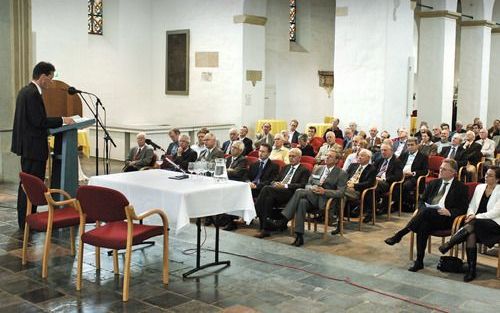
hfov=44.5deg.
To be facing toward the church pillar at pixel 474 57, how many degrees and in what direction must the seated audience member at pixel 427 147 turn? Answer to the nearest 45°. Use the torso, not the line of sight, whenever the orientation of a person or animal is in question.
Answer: approximately 135° to their right

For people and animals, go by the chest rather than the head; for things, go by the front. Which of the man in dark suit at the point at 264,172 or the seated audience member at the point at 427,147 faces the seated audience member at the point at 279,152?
the seated audience member at the point at 427,147

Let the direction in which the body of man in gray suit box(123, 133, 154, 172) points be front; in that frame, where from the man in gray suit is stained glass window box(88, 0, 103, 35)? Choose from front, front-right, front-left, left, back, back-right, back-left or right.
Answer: back-right

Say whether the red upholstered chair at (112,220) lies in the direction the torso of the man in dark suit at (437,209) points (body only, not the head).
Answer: yes

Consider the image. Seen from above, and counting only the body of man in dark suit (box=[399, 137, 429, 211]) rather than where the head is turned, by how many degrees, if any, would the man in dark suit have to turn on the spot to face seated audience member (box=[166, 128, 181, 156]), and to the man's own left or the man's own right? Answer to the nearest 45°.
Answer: approximately 45° to the man's own right

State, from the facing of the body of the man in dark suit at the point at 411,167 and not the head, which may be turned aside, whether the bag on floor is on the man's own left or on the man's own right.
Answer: on the man's own left

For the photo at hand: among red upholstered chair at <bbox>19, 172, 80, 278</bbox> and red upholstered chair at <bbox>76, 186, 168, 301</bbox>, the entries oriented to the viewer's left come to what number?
0

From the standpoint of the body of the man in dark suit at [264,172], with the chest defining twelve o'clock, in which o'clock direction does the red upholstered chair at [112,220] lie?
The red upholstered chair is roughly at 11 o'clock from the man in dark suit.

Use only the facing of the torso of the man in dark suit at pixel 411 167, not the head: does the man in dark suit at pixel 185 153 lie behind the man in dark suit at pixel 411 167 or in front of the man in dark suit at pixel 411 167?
in front

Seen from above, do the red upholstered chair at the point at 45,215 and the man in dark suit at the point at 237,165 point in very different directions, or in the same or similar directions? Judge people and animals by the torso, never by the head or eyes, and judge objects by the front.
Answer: very different directions

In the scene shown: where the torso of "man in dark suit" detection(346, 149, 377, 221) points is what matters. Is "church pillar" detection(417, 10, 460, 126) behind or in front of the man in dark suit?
behind

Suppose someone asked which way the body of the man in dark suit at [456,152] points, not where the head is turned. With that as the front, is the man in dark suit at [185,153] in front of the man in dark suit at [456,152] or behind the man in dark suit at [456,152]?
in front
